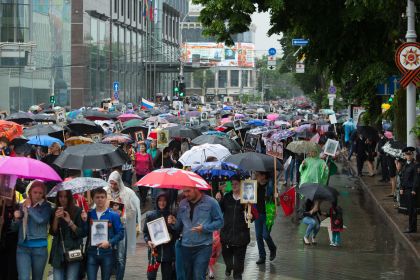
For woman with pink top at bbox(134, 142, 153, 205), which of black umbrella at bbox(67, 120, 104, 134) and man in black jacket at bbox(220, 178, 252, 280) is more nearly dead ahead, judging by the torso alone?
the man in black jacket

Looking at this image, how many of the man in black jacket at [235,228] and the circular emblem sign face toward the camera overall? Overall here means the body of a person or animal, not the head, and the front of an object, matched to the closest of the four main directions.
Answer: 2

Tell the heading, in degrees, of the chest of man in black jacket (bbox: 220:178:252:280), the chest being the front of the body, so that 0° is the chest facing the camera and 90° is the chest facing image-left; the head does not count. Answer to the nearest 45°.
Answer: approximately 0°

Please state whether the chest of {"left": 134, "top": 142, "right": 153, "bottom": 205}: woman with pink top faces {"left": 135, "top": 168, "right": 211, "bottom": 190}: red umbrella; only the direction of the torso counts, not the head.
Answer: yes

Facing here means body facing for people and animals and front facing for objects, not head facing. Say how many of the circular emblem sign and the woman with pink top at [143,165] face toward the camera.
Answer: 2

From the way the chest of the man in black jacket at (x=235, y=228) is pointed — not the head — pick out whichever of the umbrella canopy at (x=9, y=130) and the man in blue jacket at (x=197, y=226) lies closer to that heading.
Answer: the man in blue jacket

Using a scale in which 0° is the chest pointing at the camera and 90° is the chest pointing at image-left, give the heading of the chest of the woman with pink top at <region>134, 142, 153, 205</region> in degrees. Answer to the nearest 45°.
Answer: approximately 0°
